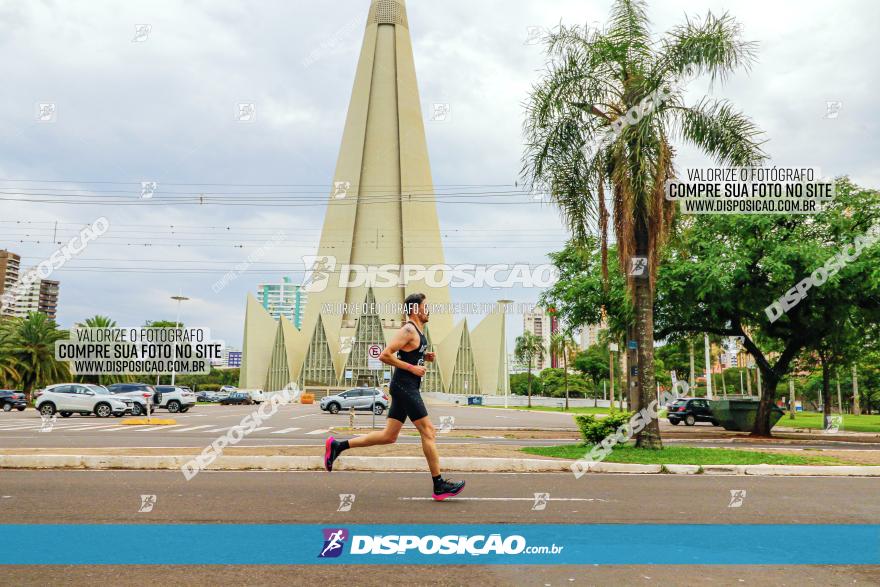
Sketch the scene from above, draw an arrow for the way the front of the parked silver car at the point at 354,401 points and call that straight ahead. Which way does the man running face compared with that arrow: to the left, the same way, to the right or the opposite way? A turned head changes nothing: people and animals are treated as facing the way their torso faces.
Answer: the opposite way

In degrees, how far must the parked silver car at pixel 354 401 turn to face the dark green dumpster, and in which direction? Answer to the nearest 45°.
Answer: approximately 135° to its left

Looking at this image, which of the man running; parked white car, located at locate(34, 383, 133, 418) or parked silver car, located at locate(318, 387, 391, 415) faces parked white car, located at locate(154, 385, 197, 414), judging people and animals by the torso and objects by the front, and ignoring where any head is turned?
the parked silver car

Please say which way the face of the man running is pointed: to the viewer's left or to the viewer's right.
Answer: to the viewer's right

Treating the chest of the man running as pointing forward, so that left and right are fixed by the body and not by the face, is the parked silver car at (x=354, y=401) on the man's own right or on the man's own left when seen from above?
on the man's own left

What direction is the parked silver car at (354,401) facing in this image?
to the viewer's left

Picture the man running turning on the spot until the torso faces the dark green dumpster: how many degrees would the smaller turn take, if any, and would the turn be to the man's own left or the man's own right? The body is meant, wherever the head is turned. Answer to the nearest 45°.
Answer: approximately 45° to the man's own left

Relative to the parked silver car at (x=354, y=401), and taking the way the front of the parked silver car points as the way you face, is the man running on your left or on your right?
on your left

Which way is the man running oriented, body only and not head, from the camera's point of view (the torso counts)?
to the viewer's right

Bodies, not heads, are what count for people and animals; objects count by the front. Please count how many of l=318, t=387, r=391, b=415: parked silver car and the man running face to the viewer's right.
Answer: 1
